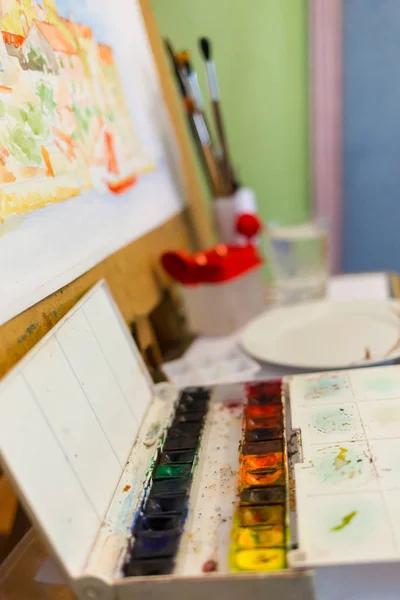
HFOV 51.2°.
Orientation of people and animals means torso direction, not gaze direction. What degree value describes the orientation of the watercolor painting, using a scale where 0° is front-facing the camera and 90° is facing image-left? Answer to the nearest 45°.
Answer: approximately 315°

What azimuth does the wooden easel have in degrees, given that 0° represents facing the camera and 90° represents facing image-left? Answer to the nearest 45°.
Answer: approximately 315°
